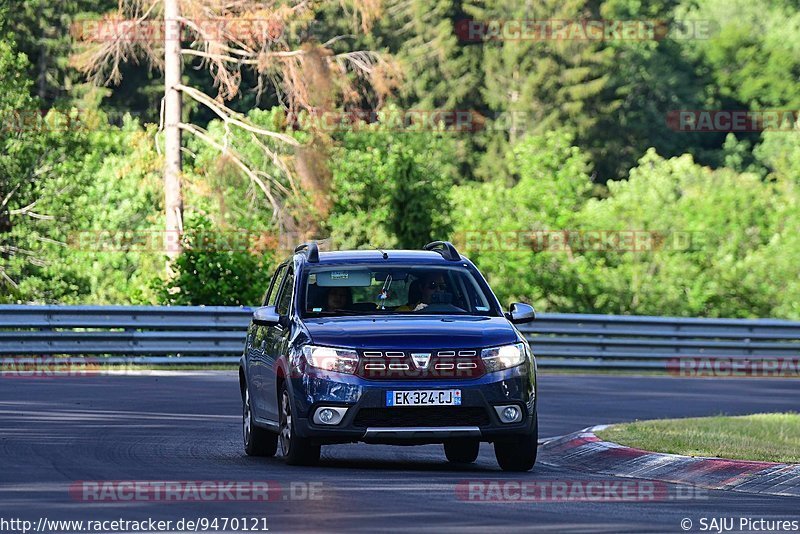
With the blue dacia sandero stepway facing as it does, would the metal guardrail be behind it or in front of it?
behind

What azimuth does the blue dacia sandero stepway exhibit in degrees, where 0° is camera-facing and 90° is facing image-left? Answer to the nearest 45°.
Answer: approximately 0°

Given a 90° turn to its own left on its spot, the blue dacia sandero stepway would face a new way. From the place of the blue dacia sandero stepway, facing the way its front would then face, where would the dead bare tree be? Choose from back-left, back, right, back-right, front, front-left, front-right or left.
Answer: left

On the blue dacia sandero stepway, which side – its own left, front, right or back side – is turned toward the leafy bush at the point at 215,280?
back

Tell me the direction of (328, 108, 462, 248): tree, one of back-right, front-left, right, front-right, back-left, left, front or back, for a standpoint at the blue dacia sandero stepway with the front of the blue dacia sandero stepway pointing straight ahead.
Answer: back
